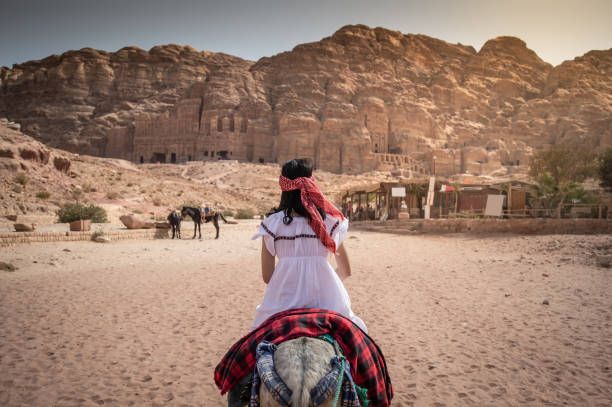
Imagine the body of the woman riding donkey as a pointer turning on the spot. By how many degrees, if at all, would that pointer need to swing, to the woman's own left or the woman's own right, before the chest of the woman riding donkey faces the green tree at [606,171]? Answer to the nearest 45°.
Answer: approximately 45° to the woman's own right

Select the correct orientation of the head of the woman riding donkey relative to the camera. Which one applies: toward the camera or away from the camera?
away from the camera

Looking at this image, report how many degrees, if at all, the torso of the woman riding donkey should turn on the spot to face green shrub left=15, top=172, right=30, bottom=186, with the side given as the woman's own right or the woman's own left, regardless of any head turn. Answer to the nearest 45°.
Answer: approximately 45° to the woman's own left

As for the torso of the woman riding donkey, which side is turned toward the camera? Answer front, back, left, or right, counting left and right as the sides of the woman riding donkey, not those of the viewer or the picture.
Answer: back
